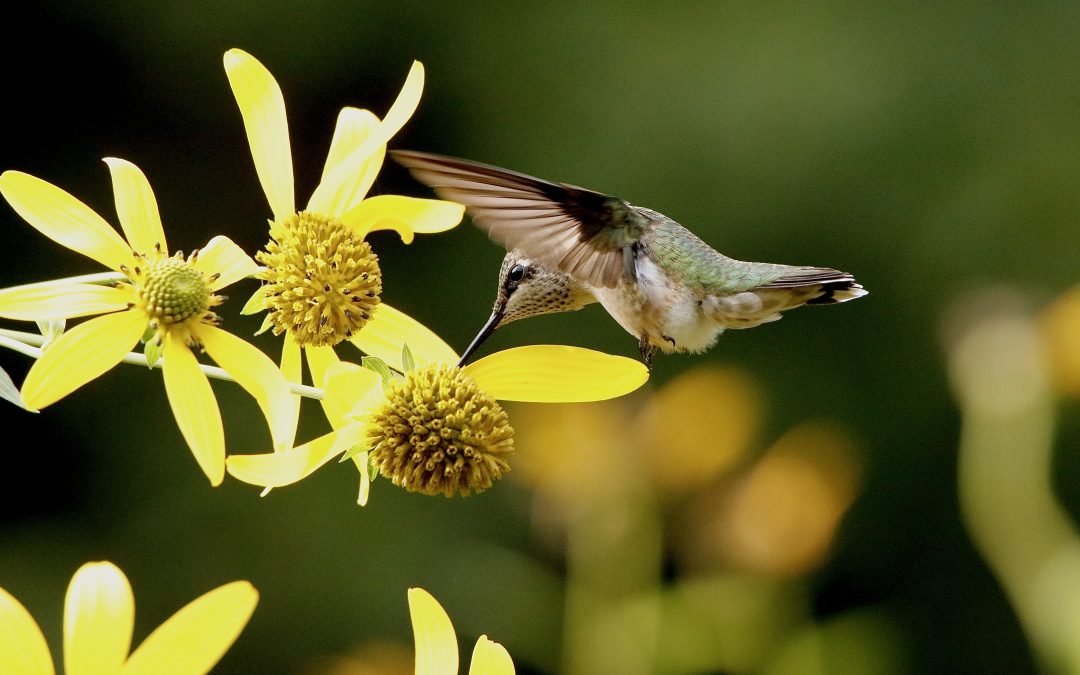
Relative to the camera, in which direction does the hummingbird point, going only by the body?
to the viewer's left

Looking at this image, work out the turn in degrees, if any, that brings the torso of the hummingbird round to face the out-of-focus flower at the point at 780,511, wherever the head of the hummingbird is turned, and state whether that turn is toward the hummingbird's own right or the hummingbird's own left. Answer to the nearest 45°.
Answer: approximately 90° to the hummingbird's own right

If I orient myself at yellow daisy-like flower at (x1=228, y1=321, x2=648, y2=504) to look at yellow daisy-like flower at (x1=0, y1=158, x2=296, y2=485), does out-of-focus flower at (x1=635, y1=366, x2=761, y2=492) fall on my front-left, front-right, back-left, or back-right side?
back-right

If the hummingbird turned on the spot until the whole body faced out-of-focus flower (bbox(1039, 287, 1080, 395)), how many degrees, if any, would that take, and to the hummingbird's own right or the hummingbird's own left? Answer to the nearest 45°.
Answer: approximately 135° to the hummingbird's own right

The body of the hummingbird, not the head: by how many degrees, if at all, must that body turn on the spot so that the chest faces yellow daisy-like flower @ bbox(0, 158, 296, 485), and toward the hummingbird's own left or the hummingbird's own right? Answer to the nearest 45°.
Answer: approximately 45° to the hummingbird's own left

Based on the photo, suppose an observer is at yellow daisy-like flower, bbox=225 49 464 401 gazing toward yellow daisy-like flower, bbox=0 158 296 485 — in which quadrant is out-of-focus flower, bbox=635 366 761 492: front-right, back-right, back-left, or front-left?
back-right

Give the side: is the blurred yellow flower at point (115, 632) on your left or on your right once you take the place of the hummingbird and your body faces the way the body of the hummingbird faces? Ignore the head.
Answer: on your left
